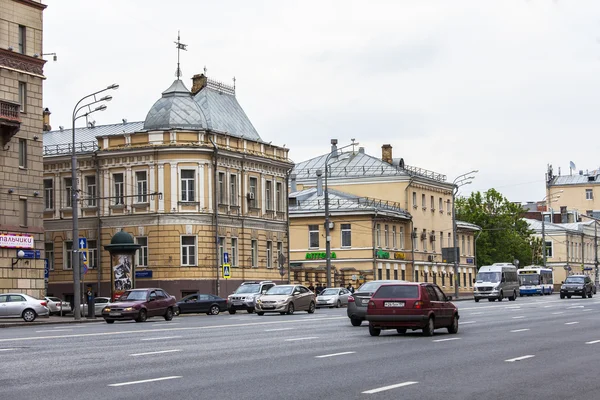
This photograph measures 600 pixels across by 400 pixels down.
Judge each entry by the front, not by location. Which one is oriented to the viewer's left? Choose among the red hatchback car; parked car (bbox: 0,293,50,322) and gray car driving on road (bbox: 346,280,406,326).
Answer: parked car (bbox: 0,293,50,322)

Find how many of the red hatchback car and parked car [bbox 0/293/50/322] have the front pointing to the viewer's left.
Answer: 1

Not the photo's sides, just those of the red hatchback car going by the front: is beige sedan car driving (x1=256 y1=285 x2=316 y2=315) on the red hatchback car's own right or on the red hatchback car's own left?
on the red hatchback car's own left

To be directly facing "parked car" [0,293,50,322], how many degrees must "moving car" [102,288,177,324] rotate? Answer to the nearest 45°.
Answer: approximately 90° to its right

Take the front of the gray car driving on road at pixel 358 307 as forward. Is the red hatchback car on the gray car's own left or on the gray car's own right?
on the gray car's own right

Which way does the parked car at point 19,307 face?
to the viewer's left

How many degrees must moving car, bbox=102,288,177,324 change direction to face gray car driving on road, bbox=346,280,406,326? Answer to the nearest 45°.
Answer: approximately 90° to its left

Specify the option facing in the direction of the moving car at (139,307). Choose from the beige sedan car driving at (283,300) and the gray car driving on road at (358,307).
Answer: the beige sedan car driving at (283,300)

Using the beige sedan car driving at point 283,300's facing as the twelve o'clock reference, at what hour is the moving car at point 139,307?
the moving car at point 139,307 is roughly at 12 o'clock from the beige sedan car driving at point 283,300.

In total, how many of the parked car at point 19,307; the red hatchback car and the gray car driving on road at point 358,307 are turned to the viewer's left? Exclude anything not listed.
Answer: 1

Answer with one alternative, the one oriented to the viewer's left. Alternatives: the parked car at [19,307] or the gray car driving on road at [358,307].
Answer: the parked car at [19,307]

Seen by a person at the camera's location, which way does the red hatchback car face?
facing away from the viewer and to the right of the viewer
